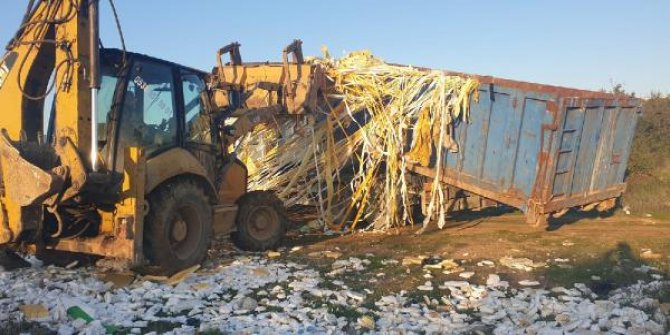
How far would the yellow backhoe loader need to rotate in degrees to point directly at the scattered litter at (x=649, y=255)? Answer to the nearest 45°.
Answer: approximately 45° to its right

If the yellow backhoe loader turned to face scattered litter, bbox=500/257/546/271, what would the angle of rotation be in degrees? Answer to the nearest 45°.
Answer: approximately 45° to its right

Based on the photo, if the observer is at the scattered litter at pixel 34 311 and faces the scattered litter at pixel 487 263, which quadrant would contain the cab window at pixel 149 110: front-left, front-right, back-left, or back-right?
front-left

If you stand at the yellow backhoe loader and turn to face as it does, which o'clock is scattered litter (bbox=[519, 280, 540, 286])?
The scattered litter is roughly at 2 o'clock from the yellow backhoe loader.

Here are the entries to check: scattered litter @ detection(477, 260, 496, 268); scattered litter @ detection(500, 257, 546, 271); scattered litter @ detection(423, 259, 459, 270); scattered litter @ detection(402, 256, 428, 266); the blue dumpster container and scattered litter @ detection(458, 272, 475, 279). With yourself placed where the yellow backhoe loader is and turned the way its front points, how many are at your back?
0

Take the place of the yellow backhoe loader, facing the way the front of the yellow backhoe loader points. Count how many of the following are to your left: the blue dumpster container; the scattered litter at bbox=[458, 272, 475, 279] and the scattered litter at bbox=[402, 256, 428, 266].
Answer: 0

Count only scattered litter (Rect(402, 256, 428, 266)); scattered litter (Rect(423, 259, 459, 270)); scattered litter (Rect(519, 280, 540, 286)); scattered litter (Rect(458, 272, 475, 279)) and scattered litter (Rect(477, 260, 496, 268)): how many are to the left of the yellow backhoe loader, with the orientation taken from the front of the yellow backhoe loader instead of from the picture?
0

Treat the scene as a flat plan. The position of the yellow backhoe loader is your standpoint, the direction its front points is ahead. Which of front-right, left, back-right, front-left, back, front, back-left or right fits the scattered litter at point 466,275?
front-right

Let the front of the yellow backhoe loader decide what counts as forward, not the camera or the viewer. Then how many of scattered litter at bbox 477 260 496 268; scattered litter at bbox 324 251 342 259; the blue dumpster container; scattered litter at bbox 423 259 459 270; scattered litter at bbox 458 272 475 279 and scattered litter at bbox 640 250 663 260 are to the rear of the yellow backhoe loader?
0

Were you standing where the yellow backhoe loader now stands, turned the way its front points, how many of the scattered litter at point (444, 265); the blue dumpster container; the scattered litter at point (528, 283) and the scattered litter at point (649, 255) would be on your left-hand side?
0

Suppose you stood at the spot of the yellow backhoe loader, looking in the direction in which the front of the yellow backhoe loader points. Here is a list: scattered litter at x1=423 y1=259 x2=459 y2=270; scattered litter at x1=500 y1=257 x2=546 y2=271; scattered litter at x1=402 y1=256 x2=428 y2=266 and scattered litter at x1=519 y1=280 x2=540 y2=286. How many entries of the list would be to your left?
0

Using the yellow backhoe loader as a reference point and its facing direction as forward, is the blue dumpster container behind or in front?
in front

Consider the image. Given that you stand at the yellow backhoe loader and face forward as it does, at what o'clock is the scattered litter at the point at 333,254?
The scattered litter is roughly at 1 o'clock from the yellow backhoe loader.

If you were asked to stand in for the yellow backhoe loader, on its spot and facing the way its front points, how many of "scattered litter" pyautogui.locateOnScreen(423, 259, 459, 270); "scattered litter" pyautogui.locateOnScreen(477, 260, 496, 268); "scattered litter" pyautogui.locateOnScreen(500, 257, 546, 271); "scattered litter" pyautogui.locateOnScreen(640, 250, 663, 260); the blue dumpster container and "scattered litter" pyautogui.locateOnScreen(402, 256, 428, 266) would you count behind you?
0

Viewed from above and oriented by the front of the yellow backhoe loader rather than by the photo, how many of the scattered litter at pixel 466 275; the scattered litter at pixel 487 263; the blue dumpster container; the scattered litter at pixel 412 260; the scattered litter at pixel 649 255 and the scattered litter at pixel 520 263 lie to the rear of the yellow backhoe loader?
0

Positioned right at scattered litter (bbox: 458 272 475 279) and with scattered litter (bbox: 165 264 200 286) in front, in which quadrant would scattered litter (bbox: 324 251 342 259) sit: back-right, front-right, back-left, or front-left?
front-right

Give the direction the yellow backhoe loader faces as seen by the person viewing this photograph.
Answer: facing away from the viewer and to the right of the viewer
